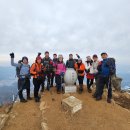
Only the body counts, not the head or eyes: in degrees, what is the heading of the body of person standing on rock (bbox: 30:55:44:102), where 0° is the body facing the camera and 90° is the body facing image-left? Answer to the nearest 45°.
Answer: approximately 315°

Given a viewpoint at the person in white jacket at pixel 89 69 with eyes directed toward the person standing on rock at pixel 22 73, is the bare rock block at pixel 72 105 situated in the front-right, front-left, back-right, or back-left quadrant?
front-left

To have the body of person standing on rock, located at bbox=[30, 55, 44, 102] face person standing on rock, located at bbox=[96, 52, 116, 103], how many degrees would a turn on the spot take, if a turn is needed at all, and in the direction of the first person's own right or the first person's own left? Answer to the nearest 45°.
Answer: approximately 45° to the first person's own left

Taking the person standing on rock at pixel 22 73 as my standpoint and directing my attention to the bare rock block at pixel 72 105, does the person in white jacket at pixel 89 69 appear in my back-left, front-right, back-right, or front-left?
front-left

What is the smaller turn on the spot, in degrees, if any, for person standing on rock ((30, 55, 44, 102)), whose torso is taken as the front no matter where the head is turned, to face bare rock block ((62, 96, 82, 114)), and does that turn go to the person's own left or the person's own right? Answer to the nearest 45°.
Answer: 0° — they already face it

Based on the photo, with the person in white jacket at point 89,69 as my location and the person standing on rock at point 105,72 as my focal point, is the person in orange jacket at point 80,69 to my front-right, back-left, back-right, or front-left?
back-right

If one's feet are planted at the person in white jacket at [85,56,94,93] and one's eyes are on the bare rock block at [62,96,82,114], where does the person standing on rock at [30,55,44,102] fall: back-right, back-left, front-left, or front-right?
front-right
